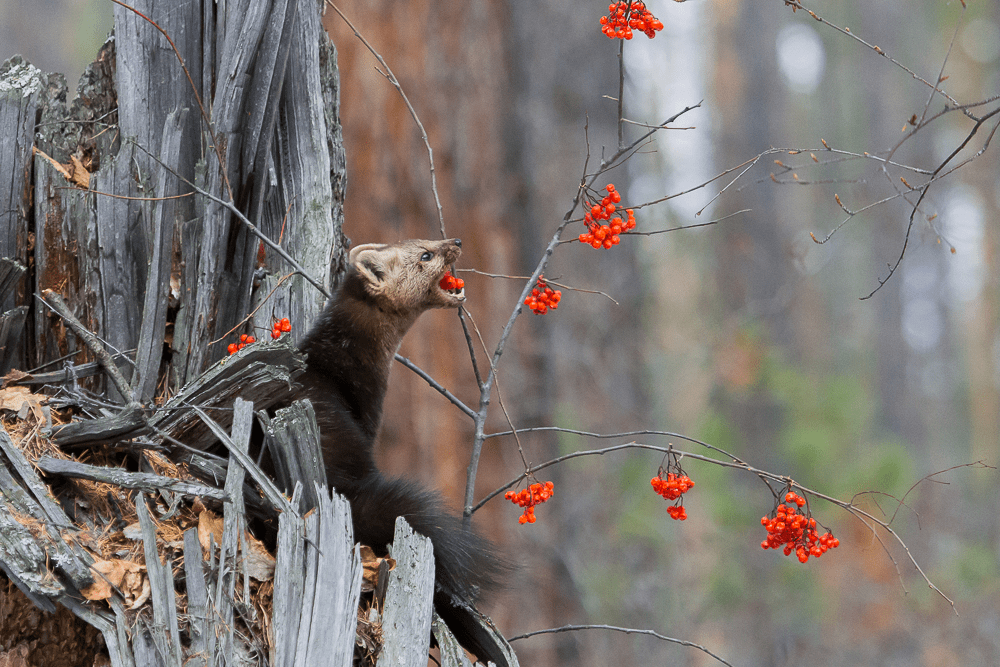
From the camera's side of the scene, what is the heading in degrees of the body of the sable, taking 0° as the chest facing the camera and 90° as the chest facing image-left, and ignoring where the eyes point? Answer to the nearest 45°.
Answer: approximately 270°
